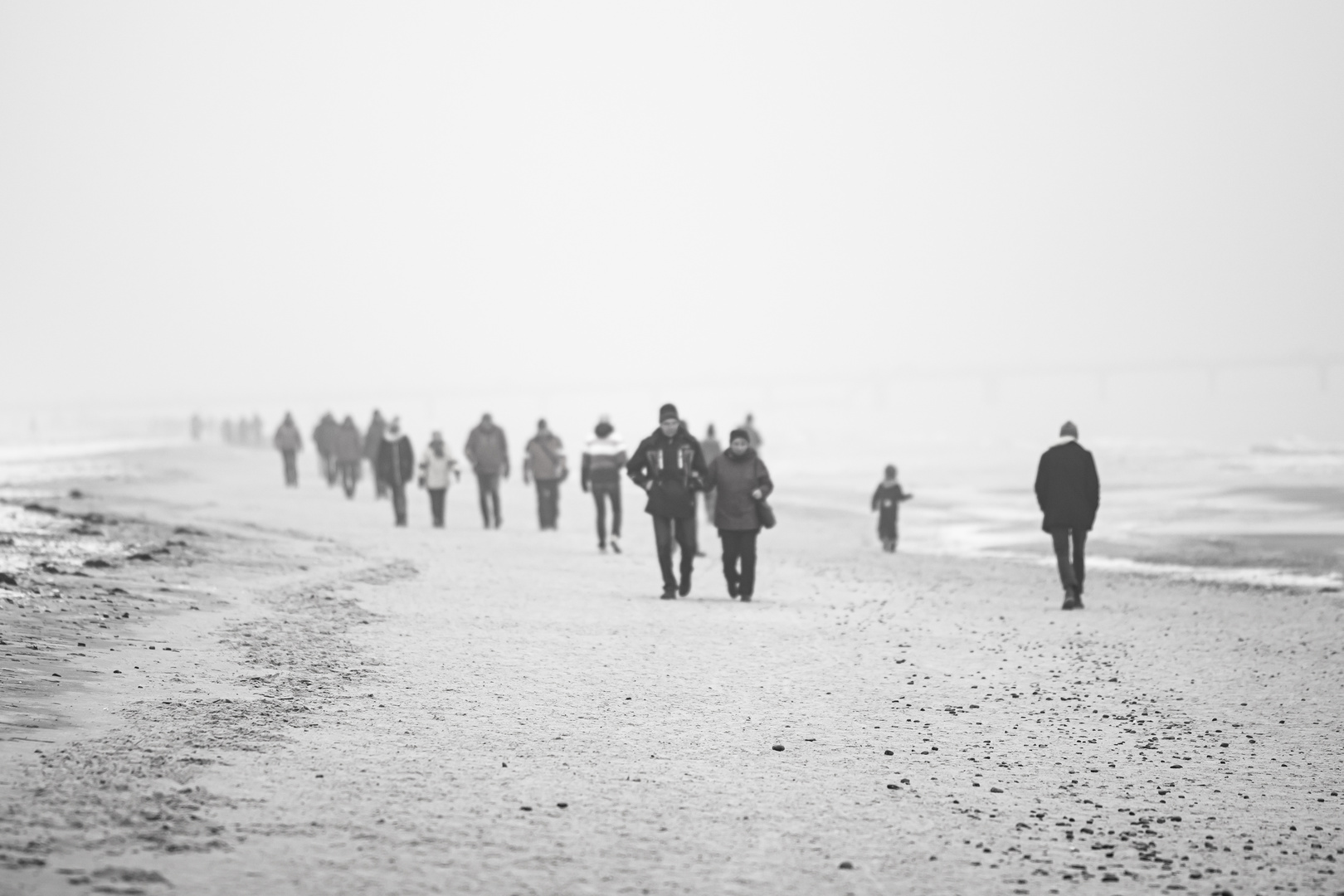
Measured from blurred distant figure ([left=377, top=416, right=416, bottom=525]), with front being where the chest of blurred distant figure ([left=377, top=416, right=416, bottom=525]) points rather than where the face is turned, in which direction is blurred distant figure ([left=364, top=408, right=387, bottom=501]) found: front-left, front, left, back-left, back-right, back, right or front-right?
back

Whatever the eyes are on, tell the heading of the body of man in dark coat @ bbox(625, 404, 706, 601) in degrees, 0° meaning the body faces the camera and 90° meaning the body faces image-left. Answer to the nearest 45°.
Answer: approximately 0°

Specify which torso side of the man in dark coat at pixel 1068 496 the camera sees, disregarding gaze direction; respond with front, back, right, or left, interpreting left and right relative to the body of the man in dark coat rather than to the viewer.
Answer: back

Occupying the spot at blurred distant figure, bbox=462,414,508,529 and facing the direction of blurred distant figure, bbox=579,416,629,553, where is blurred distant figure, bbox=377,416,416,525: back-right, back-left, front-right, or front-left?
back-right

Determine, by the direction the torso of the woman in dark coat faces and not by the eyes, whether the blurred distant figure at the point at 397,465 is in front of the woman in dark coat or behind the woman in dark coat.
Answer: behind

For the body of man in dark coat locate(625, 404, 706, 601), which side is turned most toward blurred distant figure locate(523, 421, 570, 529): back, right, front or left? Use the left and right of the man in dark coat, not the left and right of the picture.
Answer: back

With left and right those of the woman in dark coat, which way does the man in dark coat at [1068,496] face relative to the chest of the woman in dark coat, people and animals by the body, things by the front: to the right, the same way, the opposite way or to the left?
the opposite way

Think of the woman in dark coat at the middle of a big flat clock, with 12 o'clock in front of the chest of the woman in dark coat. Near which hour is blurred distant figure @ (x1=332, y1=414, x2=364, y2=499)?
The blurred distant figure is roughly at 5 o'clock from the woman in dark coat.
